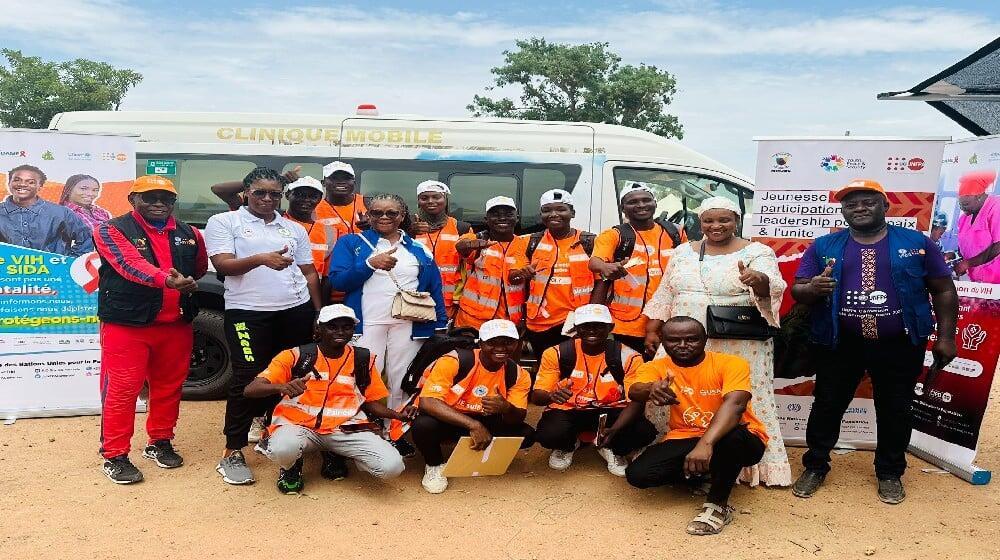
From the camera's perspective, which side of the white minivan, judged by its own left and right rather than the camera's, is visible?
right

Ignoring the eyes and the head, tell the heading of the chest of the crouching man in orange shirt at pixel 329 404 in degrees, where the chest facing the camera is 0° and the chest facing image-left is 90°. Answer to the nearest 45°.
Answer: approximately 0°

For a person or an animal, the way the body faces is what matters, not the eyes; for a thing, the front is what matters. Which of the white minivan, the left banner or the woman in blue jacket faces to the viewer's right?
the white minivan

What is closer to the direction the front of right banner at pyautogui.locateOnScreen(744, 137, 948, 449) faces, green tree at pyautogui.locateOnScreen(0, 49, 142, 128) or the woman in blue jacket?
the woman in blue jacket

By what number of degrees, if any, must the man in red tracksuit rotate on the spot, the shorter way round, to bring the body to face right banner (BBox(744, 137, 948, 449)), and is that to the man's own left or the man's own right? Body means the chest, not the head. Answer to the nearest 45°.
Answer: approximately 45° to the man's own left

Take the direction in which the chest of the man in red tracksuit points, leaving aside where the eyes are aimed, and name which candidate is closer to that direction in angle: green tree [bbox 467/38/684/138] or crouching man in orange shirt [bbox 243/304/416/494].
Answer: the crouching man in orange shirt

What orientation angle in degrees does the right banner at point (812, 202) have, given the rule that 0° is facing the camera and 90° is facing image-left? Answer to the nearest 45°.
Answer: approximately 0°

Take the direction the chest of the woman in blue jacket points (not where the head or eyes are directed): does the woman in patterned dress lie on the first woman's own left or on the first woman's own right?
on the first woman's own left

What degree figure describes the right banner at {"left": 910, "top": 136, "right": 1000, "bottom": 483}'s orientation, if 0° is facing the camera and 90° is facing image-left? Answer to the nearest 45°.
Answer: approximately 45°
